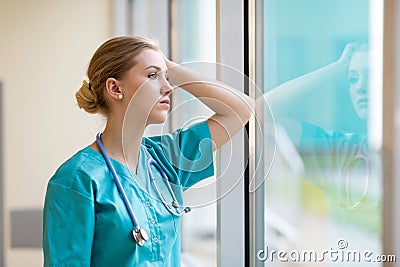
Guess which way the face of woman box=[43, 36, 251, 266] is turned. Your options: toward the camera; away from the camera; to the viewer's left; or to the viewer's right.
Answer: to the viewer's right

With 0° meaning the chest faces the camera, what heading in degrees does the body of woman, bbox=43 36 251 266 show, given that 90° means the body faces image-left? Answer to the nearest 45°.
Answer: approximately 315°
